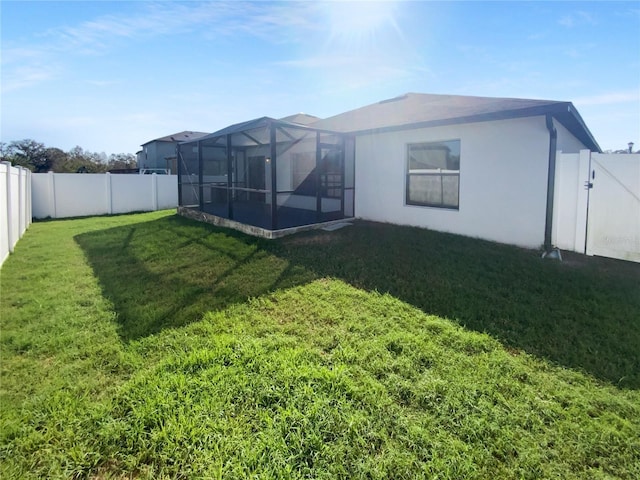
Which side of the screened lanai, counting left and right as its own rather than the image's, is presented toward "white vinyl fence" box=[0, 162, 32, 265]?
front

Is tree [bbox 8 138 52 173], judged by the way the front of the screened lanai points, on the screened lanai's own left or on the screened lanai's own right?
on the screened lanai's own right

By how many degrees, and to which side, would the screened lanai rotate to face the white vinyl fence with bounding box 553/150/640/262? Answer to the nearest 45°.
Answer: approximately 90° to its left

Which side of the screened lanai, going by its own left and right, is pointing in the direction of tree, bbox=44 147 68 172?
right

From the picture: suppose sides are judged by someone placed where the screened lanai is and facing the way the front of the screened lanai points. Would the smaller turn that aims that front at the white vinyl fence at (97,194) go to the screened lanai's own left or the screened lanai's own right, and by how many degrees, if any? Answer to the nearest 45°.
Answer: approximately 90° to the screened lanai's own right

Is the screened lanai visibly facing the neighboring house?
no

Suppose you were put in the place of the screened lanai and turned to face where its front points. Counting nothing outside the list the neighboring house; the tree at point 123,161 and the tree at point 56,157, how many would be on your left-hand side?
0

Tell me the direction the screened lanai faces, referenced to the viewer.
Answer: facing the viewer and to the left of the viewer

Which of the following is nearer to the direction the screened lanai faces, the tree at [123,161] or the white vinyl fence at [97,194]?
the white vinyl fence

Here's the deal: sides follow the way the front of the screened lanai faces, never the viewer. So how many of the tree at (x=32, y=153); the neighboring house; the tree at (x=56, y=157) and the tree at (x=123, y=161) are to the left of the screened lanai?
0

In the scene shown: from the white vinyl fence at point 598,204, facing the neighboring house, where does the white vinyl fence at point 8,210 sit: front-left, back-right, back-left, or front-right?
front-left
